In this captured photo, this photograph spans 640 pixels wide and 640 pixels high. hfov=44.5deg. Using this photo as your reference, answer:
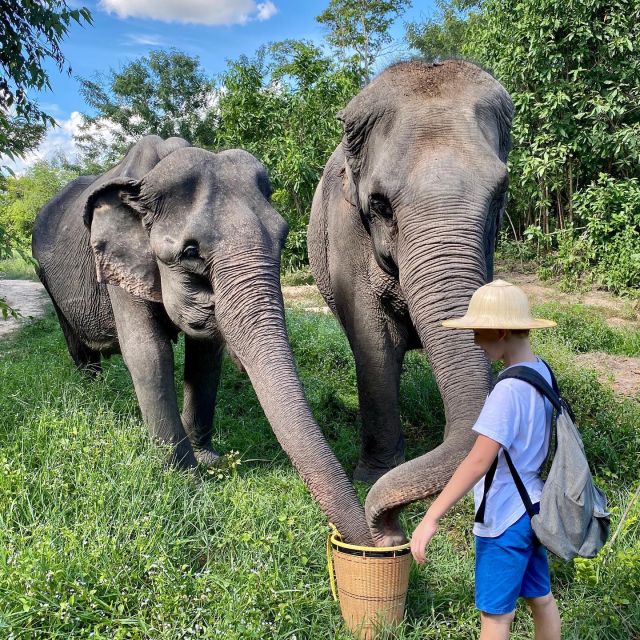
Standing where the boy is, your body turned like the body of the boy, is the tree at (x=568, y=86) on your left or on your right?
on your right

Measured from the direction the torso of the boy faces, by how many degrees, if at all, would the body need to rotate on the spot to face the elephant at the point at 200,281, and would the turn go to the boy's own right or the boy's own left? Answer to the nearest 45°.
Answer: approximately 45° to the boy's own right

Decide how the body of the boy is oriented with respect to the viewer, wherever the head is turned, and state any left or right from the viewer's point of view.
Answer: facing to the left of the viewer

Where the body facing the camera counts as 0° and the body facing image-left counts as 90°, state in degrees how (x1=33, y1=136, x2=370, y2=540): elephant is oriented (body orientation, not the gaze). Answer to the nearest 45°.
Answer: approximately 315°

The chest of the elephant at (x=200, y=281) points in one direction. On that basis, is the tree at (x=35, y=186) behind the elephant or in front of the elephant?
behind

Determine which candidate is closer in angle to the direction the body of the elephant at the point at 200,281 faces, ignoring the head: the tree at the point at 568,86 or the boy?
the boy

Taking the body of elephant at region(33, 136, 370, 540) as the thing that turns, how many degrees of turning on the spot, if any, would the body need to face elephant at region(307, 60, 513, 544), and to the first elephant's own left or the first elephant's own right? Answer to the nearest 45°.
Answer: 0° — it already faces it

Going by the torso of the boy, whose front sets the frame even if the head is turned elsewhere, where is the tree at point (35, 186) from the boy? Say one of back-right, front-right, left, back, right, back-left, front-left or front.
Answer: front-right

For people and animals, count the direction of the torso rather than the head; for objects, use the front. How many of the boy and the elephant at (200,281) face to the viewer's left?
1

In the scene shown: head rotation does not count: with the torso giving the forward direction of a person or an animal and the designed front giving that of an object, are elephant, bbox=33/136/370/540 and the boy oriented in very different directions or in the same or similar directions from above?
very different directions

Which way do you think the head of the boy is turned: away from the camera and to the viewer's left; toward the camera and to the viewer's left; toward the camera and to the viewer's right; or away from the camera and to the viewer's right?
away from the camera and to the viewer's left
